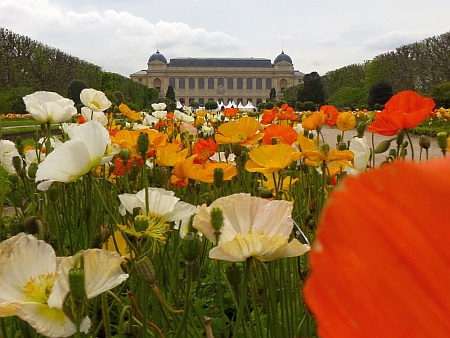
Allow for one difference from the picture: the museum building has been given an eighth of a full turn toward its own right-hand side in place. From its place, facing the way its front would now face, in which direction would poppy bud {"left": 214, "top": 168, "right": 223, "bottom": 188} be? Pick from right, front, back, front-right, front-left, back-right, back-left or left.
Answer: front-left

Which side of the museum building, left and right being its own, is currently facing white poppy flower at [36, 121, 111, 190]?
front

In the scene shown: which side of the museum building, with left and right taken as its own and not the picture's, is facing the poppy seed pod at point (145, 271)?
front

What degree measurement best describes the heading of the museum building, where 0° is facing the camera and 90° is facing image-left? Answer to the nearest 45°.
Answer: approximately 0°

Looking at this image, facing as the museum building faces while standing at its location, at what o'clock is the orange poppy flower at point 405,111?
The orange poppy flower is roughly at 12 o'clock from the museum building.

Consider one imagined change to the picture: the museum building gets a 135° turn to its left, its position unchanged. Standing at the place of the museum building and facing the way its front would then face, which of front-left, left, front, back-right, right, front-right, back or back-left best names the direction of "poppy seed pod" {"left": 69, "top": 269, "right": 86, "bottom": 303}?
back-right

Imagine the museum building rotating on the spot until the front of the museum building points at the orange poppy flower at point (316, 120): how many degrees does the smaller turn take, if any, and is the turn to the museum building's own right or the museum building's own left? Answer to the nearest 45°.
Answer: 0° — it already faces it

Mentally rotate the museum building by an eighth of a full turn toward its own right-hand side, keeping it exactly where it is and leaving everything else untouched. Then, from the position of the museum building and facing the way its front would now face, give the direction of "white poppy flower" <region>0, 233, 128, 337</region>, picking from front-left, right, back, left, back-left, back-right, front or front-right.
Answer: front-left

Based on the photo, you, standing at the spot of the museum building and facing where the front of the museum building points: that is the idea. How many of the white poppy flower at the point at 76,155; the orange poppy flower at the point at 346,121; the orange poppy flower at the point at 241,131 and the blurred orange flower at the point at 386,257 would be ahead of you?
4

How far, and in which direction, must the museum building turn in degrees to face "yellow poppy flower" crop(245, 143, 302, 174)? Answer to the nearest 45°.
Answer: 0° — it already faces it

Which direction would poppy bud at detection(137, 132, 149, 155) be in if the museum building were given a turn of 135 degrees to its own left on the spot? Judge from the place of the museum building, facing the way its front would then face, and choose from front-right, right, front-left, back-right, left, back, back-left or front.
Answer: back-right
